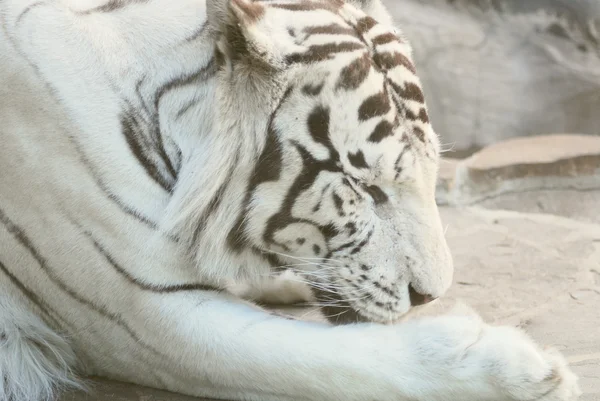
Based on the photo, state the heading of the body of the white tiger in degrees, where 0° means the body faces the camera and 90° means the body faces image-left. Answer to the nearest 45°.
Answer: approximately 270°
